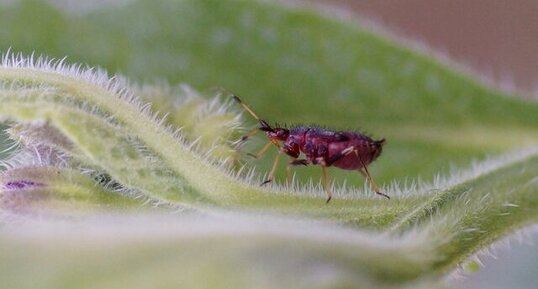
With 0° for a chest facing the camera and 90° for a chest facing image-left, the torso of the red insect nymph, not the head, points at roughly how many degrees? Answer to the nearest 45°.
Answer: approximately 90°
